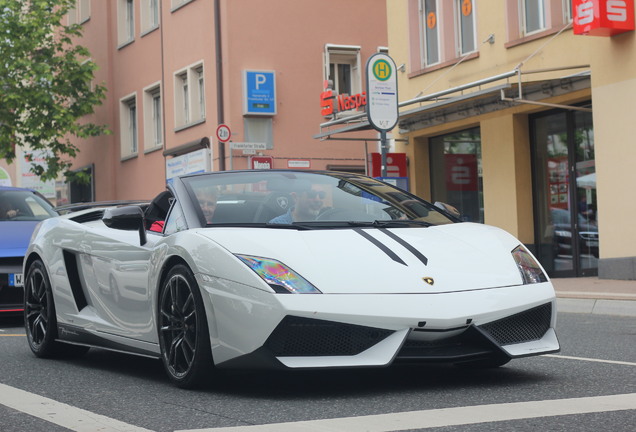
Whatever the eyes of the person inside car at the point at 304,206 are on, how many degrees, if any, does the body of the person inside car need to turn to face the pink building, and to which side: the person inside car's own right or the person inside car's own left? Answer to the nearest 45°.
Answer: approximately 135° to the person inside car's own left

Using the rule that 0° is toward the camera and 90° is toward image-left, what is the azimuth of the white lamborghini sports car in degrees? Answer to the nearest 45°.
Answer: approximately 315°

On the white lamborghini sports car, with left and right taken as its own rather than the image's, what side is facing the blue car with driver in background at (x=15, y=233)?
back

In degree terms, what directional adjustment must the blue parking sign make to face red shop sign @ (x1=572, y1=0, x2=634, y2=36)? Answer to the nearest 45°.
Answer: approximately 45° to its left

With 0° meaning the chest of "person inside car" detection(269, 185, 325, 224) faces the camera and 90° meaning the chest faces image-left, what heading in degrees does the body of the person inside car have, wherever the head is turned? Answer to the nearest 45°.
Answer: approximately 315°

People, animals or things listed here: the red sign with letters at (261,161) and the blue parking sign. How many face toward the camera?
2

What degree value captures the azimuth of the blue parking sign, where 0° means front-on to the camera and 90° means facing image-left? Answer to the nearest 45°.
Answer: approximately 0°
